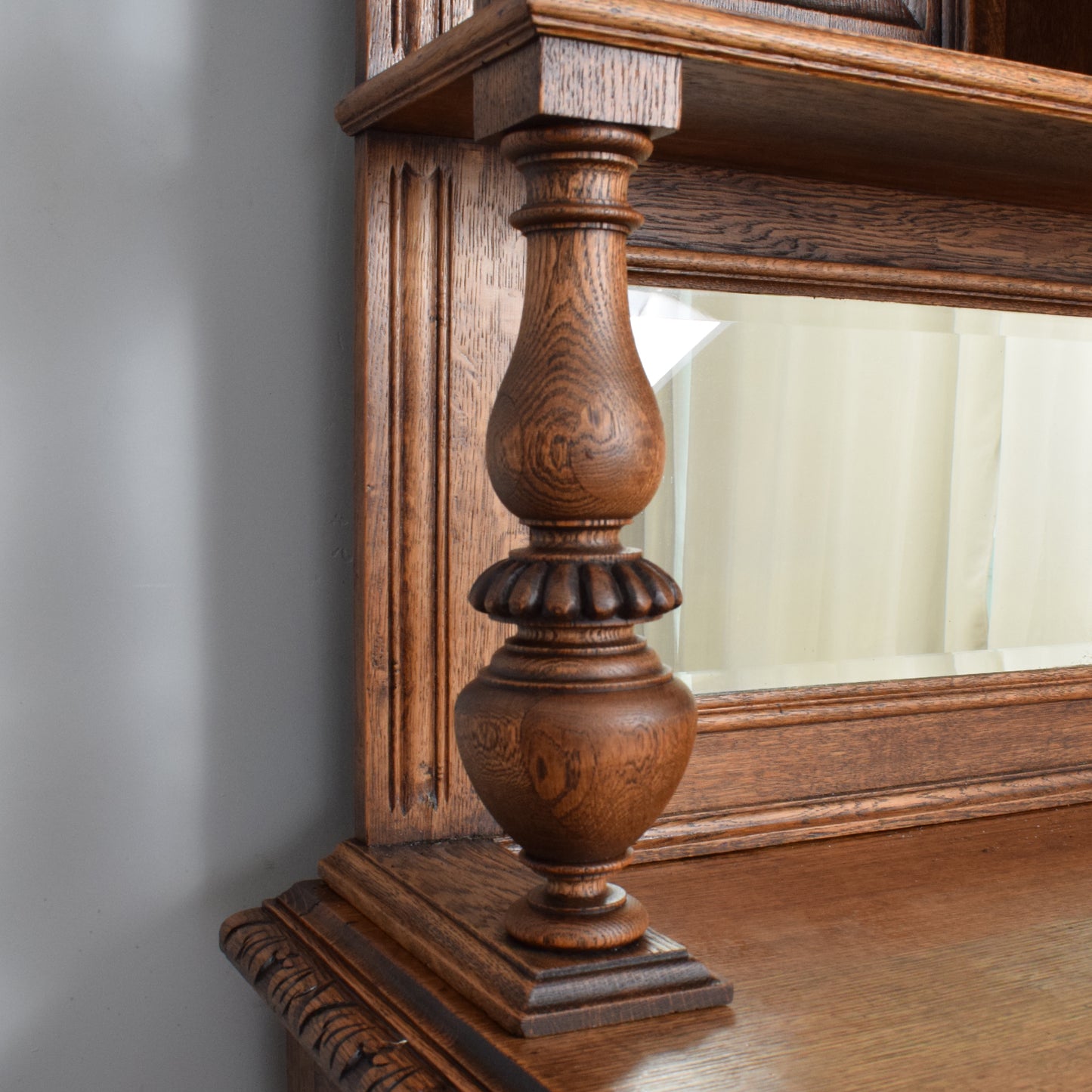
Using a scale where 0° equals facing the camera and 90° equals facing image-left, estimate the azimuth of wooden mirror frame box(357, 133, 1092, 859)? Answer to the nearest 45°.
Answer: approximately 315°
